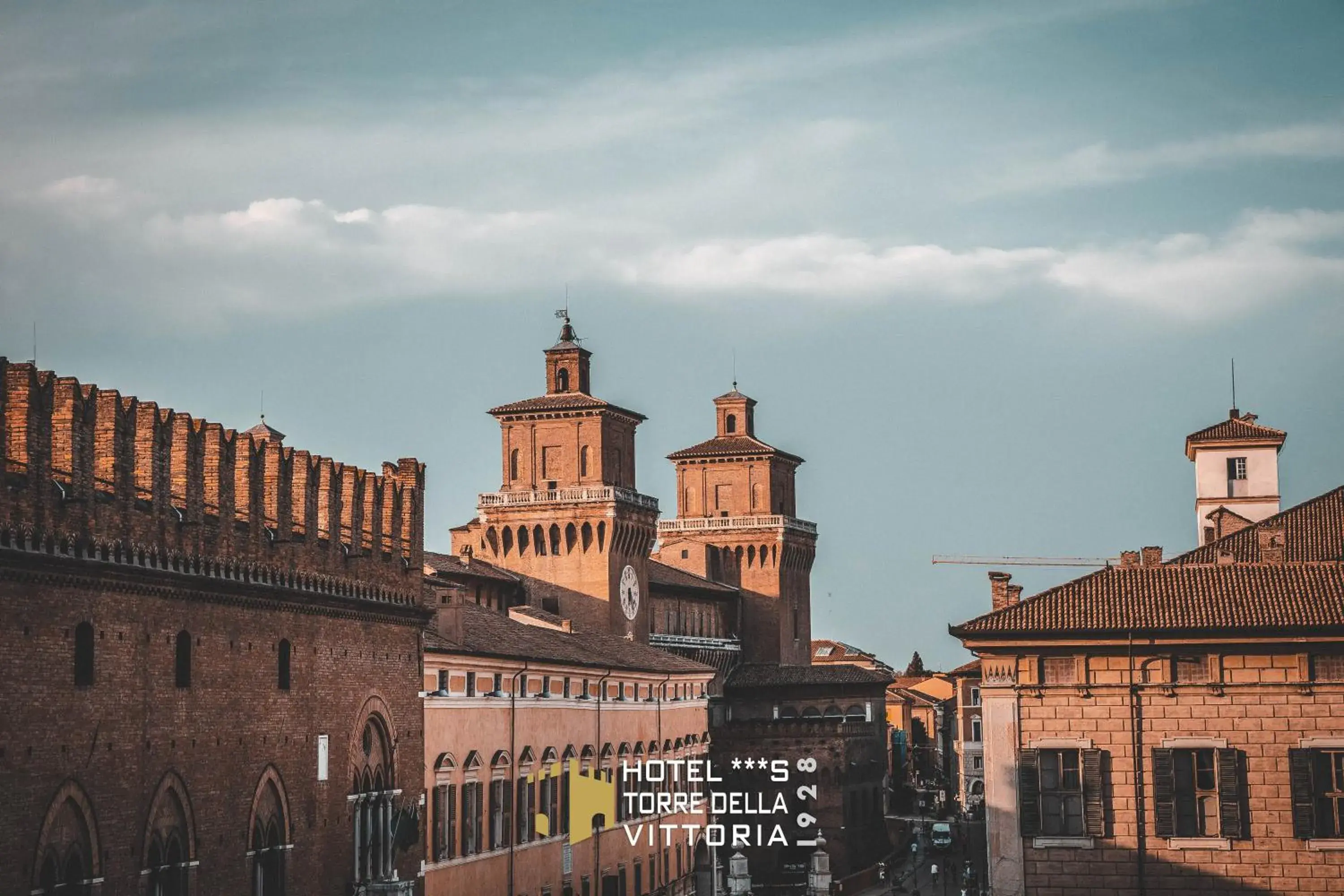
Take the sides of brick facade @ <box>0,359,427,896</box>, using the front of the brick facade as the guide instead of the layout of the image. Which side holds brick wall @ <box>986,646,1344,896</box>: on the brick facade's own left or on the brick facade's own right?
on the brick facade's own left

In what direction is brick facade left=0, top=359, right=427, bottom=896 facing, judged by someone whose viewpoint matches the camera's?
facing the viewer and to the right of the viewer
